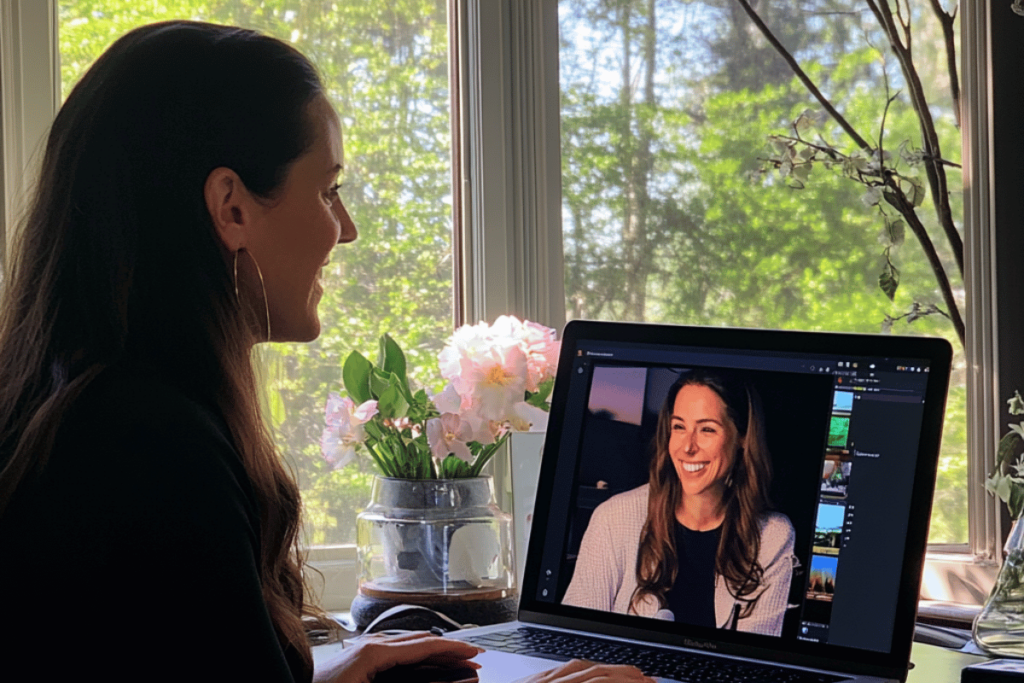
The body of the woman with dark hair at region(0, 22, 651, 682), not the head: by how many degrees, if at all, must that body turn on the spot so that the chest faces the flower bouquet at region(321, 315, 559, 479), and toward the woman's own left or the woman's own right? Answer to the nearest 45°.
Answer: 0° — they already face it

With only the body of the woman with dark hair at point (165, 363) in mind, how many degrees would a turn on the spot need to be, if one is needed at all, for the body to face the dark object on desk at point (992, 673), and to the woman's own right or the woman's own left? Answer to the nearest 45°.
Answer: approximately 45° to the woman's own right

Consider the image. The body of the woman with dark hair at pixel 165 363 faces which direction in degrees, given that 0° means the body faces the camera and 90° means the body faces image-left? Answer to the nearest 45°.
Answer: approximately 225°

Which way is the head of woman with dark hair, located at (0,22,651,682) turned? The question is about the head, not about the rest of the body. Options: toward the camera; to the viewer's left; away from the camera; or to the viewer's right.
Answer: to the viewer's right

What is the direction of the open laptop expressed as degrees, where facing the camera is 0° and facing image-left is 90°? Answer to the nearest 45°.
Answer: approximately 45°

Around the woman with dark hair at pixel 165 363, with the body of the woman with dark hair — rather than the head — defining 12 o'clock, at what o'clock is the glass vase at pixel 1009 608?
The glass vase is roughly at 1 o'clock from the woman with dark hair.

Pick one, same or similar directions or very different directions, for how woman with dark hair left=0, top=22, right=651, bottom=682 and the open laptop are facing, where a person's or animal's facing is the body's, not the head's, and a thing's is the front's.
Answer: very different directions
